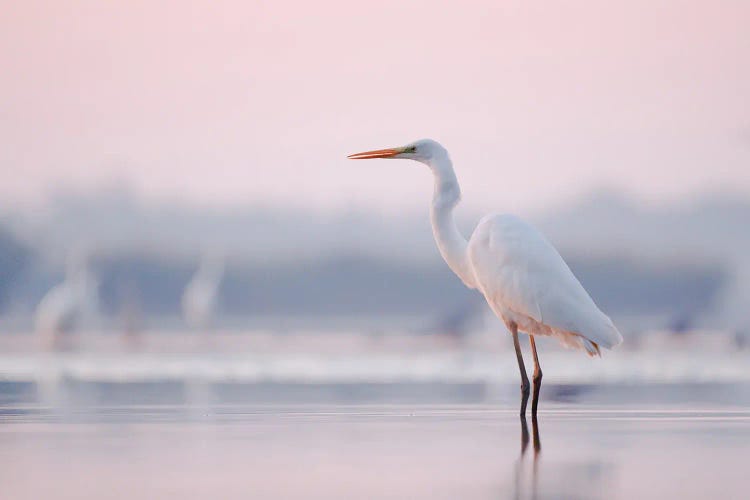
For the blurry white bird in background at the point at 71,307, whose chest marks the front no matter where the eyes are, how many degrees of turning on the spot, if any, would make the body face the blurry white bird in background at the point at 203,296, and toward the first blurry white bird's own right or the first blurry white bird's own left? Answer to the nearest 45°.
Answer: approximately 45° to the first blurry white bird's own left

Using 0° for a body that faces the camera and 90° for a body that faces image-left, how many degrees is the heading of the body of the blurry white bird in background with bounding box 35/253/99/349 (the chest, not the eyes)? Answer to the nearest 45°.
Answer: approximately 270°
